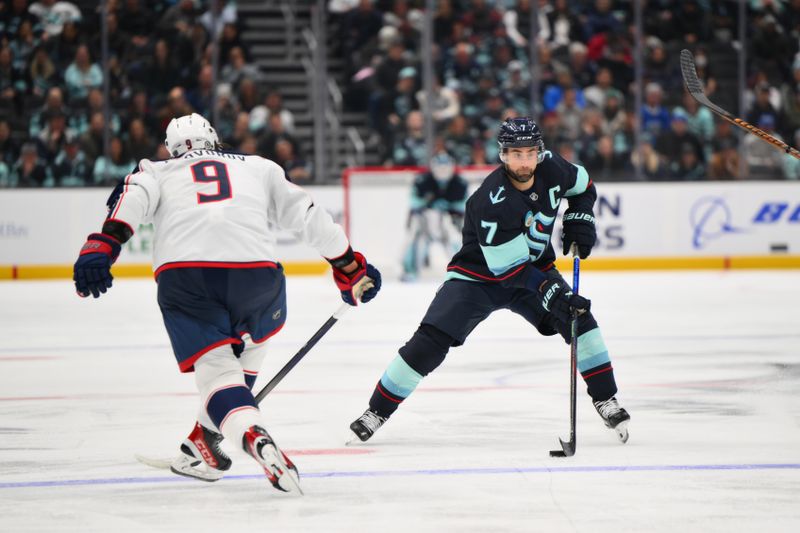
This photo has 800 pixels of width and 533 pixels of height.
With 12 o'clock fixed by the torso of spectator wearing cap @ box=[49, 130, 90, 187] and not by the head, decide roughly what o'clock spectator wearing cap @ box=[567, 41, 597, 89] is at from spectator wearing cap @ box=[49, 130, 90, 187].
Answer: spectator wearing cap @ box=[567, 41, 597, 89] is roughly at 9 o'clock from spectator wearing cap @ box=[49, 130, 90, 187].

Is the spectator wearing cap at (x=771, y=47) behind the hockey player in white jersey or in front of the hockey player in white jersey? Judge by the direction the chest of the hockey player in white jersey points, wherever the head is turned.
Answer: in front

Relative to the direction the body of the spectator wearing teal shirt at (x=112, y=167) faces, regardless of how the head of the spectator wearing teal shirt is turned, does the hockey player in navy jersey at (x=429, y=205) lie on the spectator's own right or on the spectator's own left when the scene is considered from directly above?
on the spectator's own left

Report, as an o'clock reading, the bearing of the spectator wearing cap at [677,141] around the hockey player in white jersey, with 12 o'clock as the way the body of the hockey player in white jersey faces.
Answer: The spectator wearing cap is roughly at 1 o'clock from the hockey player in white jersey.

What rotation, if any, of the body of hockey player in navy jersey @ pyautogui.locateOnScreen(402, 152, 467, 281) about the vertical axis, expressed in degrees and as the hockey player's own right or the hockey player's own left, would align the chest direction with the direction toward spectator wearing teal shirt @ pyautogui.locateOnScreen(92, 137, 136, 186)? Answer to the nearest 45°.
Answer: approximately 90° to the hockey player's own right

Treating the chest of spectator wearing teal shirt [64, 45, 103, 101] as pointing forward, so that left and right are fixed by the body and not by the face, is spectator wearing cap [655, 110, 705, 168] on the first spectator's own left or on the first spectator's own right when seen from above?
on the first spectator's own left

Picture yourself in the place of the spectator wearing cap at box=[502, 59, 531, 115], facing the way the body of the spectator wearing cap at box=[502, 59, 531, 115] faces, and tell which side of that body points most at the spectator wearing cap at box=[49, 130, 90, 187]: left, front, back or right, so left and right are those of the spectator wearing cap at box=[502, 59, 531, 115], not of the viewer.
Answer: right

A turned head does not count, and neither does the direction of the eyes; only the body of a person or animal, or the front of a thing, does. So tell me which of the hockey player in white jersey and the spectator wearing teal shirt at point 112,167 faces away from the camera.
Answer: the hockey player in white jersey

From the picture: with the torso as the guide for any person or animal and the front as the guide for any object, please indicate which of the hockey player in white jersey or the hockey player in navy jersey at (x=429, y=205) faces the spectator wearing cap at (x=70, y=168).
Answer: the hockey player in white jersey

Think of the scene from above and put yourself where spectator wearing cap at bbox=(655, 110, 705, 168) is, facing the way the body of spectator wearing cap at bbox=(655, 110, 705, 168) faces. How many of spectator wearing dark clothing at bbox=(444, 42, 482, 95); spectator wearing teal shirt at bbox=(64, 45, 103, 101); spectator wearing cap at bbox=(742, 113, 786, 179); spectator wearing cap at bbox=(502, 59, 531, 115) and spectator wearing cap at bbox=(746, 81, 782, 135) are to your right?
3
